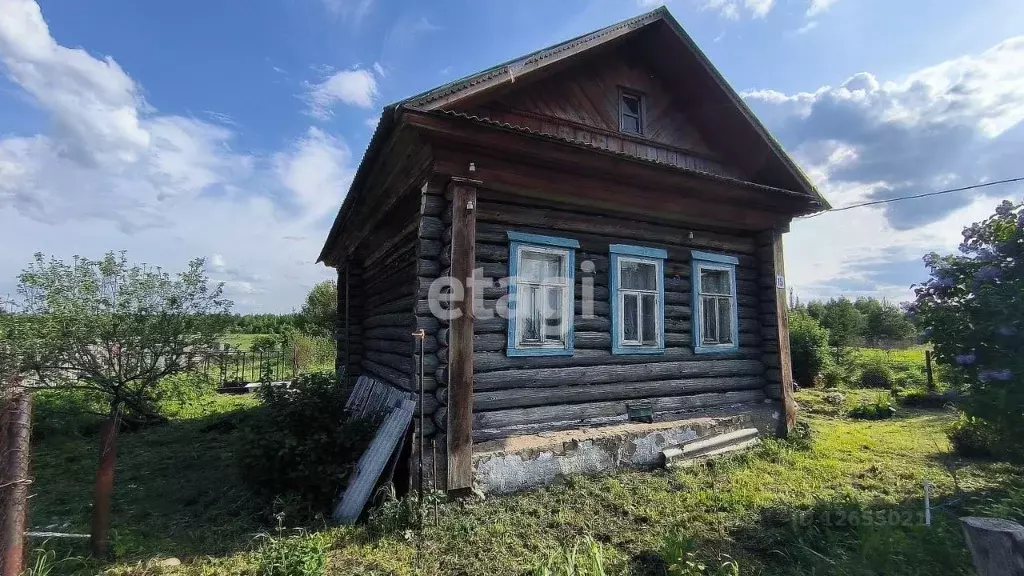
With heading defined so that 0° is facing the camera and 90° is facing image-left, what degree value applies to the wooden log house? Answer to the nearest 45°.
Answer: approximately 315°

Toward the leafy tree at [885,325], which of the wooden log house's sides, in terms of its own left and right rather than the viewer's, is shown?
left

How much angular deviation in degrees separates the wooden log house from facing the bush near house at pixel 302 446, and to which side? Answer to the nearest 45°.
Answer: approximately 135° to its right

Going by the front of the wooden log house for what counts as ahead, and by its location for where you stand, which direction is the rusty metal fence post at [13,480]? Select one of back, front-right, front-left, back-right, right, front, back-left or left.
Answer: right

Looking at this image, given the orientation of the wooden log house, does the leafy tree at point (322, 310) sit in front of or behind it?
behind

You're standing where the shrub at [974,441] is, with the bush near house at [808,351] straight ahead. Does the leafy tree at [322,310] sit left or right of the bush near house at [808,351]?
left

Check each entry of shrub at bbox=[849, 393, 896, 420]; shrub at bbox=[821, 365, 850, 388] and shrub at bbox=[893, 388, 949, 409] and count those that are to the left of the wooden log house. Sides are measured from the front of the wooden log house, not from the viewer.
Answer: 3

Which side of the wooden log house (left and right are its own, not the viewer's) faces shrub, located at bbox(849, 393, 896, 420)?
left

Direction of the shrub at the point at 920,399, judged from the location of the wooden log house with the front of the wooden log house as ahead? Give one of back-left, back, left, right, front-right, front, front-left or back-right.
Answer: left

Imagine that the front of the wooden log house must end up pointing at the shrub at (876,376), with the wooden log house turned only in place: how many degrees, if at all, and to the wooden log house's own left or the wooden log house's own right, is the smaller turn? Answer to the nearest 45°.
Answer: approximately 90° to the wooden log house's own left

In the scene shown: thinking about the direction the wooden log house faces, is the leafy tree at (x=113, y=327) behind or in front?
behind

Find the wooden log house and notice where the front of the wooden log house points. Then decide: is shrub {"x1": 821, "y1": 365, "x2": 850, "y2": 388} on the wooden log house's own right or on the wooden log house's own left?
on the wooden log house's own left

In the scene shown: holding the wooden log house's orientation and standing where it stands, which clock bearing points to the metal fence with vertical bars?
The metal fence with vertical bars is roughly at 6 o'clock from the wooden log house.
